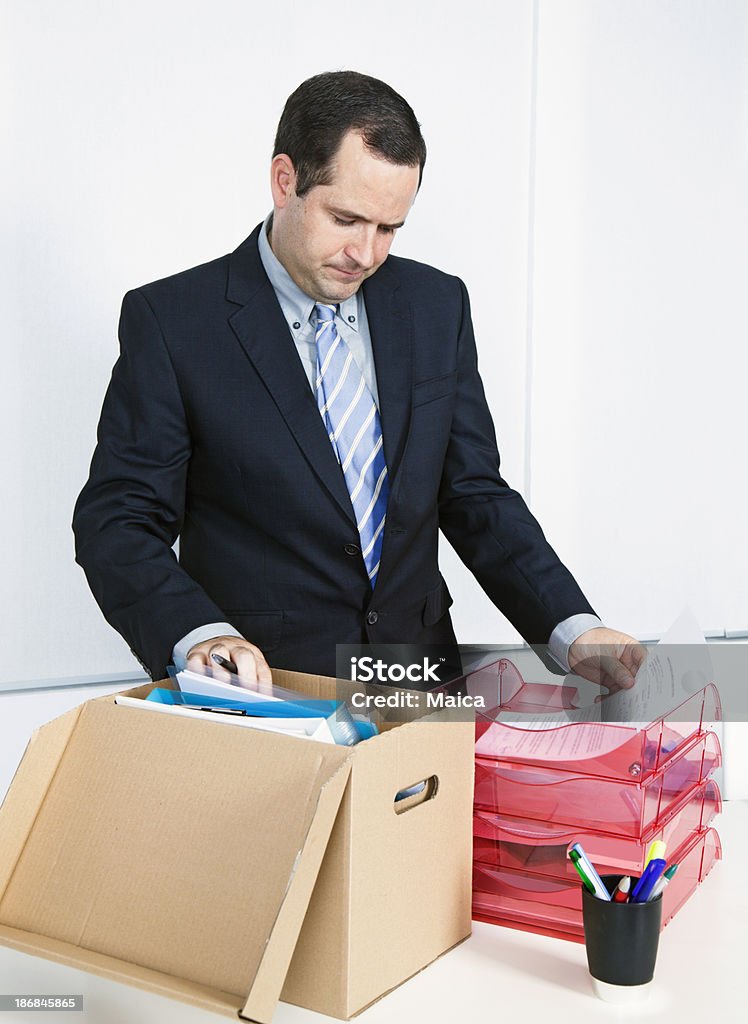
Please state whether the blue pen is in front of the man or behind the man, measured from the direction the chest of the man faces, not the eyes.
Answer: in front

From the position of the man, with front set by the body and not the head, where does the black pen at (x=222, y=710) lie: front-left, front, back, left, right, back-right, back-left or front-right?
front-right

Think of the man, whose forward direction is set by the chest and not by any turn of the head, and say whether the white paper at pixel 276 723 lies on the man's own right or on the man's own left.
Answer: on the man's own right

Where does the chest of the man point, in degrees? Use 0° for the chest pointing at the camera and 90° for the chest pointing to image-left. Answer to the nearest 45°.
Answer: approximately 315°

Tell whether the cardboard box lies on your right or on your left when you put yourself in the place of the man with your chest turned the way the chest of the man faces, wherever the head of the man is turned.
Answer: on your right

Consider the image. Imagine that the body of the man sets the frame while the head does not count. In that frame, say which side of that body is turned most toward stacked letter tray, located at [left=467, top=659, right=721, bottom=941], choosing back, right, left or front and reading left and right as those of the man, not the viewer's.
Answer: front

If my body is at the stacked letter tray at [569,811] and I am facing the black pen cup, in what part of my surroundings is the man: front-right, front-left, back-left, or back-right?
back-right

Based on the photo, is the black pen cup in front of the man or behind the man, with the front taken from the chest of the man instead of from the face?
in front
